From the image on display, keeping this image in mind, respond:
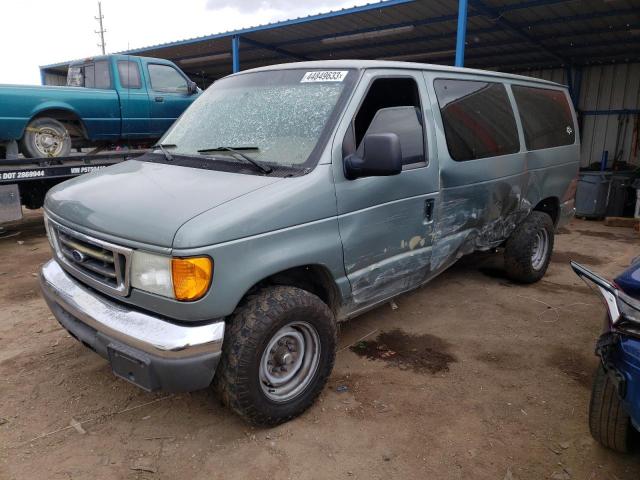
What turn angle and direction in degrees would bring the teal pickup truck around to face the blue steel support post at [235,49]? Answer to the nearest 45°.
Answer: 0° — it already faces it

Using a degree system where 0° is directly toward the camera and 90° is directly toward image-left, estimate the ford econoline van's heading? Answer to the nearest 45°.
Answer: approximately 45°

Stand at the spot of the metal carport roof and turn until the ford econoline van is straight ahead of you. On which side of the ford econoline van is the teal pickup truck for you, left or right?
right

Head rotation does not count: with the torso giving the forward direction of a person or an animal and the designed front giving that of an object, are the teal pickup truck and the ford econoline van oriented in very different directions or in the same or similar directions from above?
very different directions

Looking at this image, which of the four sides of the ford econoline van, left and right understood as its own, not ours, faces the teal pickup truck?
right

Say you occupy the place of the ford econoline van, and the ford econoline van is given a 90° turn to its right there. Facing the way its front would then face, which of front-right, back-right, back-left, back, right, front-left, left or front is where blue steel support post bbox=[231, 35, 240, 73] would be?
front-right

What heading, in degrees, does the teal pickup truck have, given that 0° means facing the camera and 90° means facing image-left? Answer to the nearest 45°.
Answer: approximately 225°
